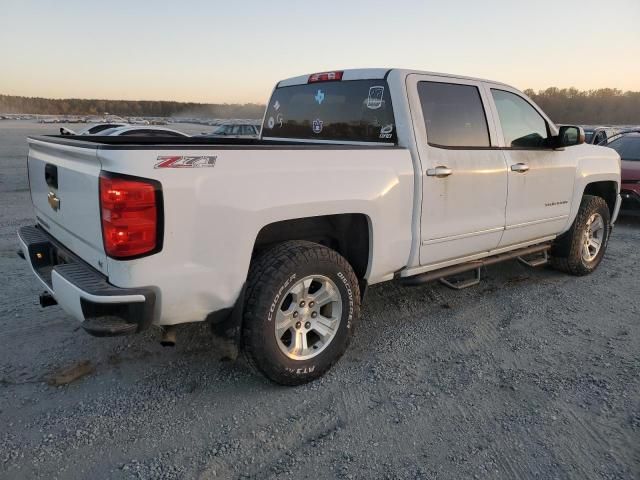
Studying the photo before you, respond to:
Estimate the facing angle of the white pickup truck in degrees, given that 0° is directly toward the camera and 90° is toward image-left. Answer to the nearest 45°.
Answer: approximately 225°
